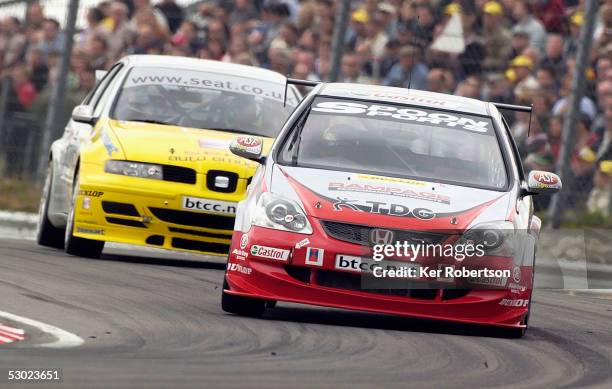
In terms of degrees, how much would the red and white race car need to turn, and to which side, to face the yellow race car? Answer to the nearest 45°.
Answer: approximately 135° to its right

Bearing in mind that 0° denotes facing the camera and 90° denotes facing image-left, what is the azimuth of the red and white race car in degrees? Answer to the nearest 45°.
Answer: approximately 0°
